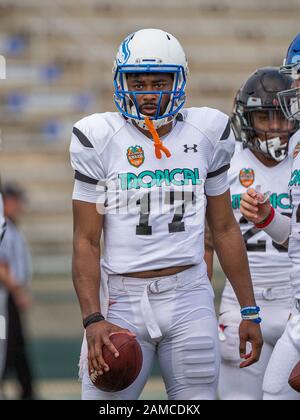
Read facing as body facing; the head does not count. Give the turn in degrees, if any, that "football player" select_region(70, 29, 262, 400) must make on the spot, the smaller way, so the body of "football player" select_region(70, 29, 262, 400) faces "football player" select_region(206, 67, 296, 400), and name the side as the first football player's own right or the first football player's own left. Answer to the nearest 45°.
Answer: approximately 135° to the first football player's own left

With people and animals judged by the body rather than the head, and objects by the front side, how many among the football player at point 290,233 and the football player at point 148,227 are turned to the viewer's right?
0

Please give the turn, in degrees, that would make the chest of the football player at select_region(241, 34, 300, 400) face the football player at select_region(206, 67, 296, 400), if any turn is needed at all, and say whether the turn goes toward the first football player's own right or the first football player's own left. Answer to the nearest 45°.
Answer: approximately 135° to the first football player's own right

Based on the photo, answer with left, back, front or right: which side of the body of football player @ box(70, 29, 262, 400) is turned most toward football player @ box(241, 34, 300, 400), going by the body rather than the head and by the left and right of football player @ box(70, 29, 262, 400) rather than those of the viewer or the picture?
left

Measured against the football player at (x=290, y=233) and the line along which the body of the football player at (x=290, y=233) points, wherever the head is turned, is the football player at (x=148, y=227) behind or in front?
in front

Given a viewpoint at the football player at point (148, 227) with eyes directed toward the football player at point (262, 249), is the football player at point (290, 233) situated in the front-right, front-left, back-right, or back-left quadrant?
front-right

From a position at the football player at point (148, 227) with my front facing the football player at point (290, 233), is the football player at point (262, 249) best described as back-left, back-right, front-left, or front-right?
front-left

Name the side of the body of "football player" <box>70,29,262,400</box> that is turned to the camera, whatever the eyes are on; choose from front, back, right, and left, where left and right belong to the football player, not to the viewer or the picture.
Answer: front
